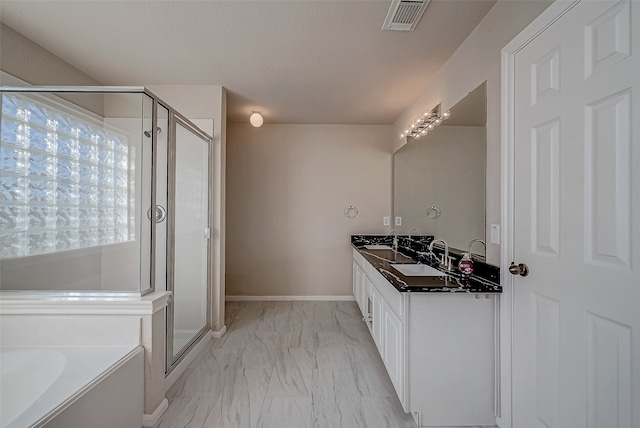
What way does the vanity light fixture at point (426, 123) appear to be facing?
to the viewer's left

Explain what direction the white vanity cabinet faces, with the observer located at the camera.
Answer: facing to the left of the viewer

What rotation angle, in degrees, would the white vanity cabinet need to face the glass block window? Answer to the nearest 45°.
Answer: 0° — it already faces it

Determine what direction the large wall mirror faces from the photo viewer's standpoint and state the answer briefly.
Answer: facing to the left of the viewer
